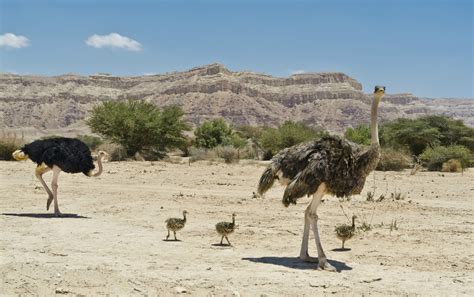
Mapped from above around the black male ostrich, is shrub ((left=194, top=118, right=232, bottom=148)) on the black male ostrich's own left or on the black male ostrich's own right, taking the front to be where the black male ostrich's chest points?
on the black male ostrich's own left

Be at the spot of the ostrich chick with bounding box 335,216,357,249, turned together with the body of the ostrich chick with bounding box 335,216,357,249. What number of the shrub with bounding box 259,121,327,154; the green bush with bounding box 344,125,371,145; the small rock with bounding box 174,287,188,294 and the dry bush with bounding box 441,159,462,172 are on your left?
3

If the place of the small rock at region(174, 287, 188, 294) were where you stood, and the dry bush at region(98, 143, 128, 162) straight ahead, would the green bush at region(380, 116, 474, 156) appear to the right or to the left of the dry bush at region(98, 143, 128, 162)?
right

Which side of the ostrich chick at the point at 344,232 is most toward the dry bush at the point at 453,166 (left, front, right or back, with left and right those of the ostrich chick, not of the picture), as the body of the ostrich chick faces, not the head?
left

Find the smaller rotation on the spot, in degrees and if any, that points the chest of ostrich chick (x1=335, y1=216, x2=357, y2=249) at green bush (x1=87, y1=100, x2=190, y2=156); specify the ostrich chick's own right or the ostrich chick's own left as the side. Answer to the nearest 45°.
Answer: approximately 135° to the ostrich chick's own left

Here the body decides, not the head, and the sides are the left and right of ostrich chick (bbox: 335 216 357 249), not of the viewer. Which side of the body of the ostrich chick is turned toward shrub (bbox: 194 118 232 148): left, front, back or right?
left

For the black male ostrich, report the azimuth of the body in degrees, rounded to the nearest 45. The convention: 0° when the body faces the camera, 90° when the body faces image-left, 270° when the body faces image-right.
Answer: approximately 270°

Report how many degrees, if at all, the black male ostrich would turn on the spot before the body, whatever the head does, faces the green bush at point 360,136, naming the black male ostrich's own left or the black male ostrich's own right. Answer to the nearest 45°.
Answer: approximately 45° to the black male ostrich's own left
